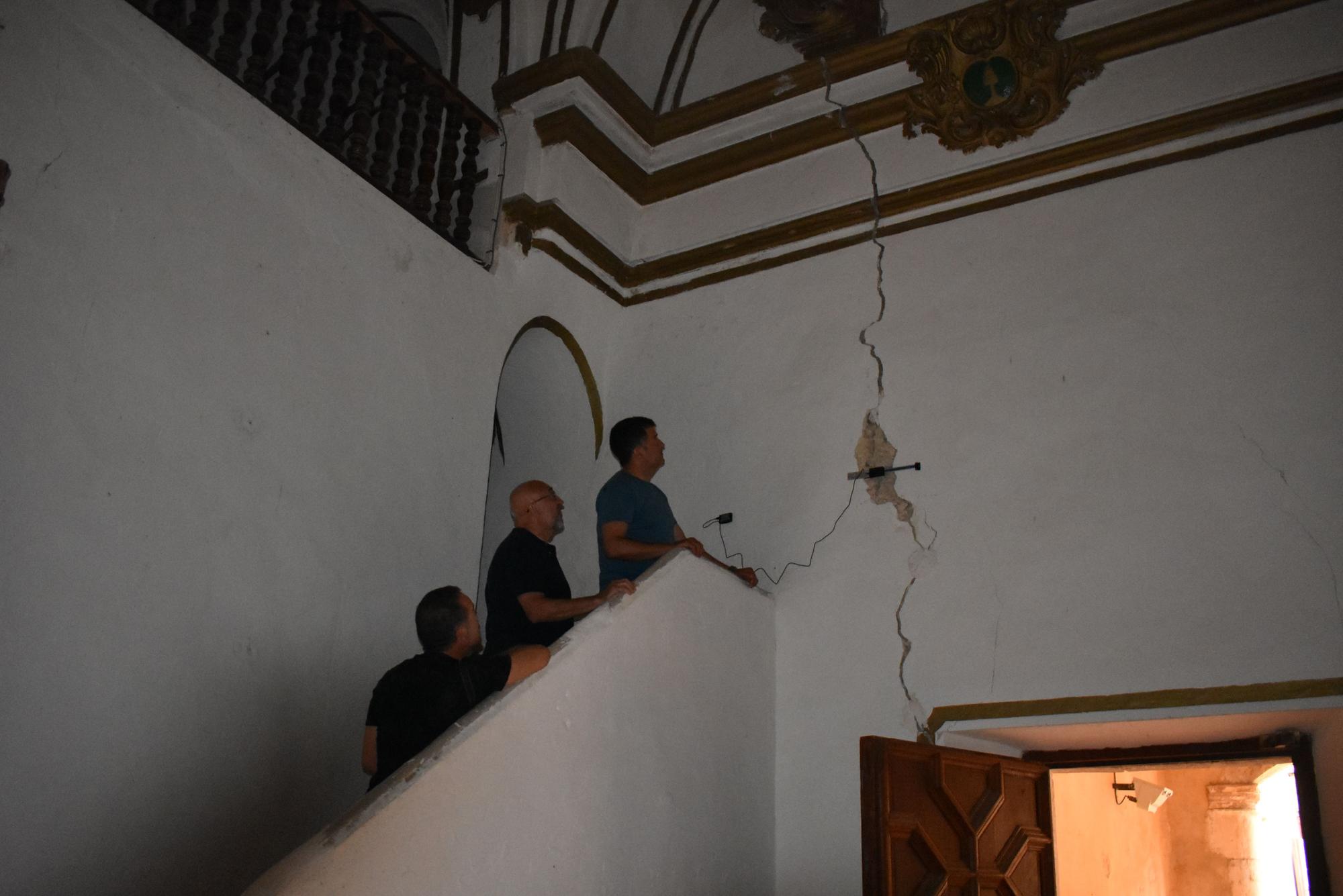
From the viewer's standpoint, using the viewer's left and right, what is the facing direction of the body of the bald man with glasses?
facing to the right of the viewer

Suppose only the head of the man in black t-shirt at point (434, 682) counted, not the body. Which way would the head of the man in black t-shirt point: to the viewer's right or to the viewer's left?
to the viewer's right

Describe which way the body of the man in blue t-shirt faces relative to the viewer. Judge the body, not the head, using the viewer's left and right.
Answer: facing to the right of the viewer

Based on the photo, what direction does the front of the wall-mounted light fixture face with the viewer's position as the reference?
facing to the right of the viewer

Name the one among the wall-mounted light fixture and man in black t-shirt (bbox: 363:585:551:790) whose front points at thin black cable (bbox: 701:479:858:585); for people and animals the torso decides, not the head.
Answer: the man in black t-shirt

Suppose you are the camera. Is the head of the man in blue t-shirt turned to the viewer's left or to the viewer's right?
to the viewer's right

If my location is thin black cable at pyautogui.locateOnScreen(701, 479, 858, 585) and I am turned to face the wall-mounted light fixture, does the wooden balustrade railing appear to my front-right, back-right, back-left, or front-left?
back-left

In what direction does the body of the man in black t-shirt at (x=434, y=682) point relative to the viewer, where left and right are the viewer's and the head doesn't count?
facing away from the viewer and to the right of the viewer

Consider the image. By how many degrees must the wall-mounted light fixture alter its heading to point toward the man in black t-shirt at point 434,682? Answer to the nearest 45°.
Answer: approximately 90° to its right

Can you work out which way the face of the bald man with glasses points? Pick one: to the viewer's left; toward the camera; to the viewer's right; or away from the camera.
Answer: to the viewer's right
